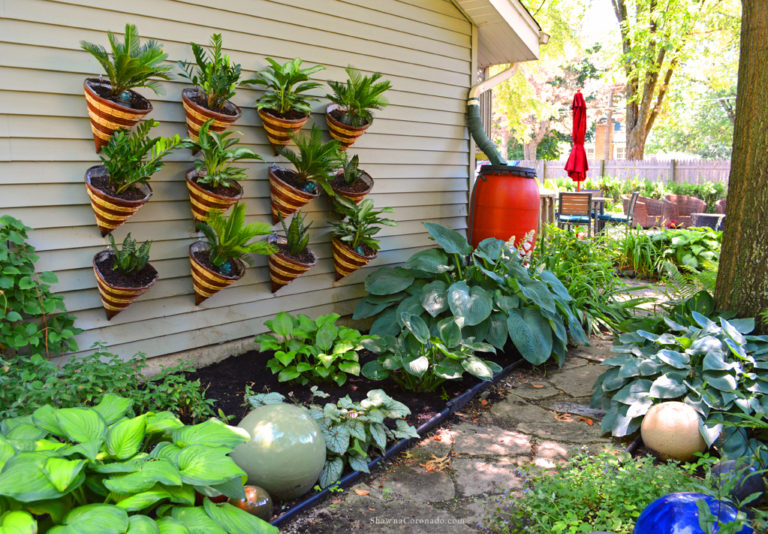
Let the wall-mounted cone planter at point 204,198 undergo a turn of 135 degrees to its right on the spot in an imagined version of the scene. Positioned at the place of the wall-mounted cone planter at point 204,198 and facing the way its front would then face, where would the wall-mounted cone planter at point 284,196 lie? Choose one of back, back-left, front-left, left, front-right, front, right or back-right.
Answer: back-right

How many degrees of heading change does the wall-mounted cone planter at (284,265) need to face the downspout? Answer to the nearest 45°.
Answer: approximately 90° to its left

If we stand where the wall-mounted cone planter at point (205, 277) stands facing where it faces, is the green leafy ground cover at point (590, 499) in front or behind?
in front

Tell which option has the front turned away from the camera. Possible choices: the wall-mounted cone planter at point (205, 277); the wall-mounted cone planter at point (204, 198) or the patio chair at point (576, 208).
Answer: the patio chair

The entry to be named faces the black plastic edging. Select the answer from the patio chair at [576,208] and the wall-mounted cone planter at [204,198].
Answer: the wall-mounted cone planter

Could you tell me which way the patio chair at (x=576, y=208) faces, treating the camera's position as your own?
facing away from the viewer

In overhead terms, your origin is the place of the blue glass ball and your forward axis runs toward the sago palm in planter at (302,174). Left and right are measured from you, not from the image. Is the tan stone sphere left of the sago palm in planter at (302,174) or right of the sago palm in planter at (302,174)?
right

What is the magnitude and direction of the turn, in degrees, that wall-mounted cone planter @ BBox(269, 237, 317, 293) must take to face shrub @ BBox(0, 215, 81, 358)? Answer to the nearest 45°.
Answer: approximately 90° to its right

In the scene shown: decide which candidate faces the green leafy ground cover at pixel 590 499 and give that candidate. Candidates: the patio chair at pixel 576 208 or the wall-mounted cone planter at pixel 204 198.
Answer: the wall-mounted cone planter

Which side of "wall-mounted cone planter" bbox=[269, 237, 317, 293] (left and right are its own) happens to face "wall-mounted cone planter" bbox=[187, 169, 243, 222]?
right

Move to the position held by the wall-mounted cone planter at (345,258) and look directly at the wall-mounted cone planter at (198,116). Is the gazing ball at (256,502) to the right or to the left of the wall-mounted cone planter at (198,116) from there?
left

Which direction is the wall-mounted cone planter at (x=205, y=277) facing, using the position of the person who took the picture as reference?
facing the viewer and to the right of the viewer

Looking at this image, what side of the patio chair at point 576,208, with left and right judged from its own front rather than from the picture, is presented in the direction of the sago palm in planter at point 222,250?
back

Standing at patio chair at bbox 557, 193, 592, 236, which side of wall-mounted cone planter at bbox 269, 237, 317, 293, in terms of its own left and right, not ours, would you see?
left

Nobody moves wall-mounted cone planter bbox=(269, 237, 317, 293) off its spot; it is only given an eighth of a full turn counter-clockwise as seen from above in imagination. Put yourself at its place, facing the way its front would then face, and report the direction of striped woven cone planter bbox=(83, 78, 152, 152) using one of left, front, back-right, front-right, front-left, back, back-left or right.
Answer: back-right
